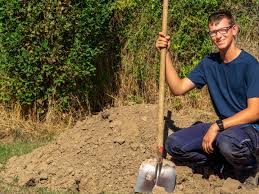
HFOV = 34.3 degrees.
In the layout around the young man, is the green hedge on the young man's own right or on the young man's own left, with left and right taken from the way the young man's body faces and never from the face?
on the young man's own right

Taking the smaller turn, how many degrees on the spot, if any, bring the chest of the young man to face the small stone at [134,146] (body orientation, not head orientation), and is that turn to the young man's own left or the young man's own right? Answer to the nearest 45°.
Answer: approximately 45° to the young man's own right

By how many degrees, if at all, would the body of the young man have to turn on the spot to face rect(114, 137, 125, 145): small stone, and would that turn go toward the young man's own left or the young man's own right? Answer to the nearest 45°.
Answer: approximately 45° to the young man's own right

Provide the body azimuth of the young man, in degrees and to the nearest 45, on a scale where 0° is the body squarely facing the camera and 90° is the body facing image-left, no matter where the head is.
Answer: approximately 45°
